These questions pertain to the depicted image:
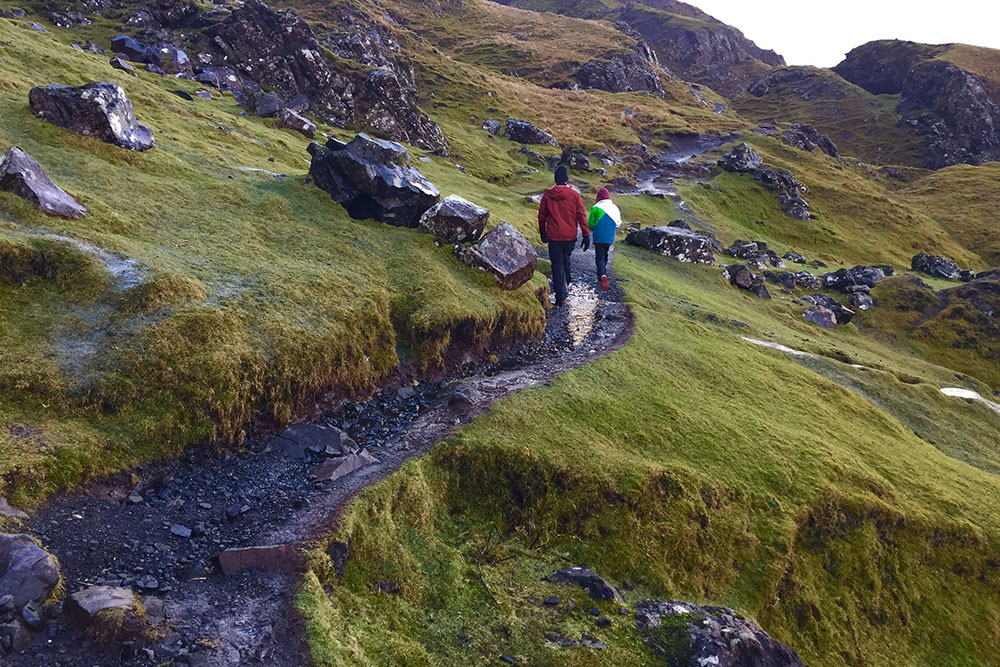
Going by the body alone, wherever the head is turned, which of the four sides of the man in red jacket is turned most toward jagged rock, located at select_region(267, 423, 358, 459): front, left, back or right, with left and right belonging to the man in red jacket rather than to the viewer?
back

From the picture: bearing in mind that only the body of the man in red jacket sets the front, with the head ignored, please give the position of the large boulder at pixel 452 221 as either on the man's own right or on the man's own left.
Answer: on the man's own left

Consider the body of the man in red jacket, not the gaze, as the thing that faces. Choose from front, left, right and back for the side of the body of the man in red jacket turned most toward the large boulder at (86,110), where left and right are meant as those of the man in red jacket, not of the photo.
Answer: left

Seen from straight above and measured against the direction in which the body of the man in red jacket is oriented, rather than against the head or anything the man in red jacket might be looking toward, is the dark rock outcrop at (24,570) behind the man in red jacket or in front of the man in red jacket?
behind

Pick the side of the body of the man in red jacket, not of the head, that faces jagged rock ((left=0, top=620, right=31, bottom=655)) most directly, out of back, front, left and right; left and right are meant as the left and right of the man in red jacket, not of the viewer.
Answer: back

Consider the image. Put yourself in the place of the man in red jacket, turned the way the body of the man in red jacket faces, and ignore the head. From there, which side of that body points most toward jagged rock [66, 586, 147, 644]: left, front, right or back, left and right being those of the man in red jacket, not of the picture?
back

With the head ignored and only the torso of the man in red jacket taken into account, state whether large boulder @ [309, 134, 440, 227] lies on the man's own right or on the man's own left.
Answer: on the man's own left

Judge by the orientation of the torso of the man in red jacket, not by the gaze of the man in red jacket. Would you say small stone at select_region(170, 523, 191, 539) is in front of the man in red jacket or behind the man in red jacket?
behind

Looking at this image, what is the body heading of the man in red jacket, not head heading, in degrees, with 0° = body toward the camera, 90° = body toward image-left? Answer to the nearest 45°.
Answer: approximately 180°

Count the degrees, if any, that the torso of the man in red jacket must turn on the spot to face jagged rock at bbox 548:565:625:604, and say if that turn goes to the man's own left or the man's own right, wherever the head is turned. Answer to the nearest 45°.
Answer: approximately 180°
